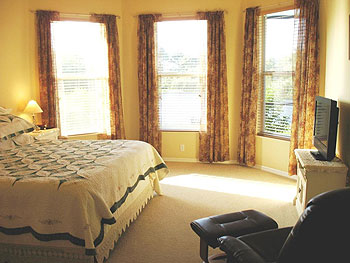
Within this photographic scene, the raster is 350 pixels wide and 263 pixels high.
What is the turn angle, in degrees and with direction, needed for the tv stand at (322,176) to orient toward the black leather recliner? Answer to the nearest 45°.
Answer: approximately 90° to its left

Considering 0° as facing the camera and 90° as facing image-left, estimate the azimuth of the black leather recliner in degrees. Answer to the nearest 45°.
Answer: approximately 135°

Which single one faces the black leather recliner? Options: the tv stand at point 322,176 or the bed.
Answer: the bed

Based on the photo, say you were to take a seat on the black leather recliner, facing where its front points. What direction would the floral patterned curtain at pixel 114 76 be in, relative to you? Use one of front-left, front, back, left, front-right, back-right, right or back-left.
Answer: front

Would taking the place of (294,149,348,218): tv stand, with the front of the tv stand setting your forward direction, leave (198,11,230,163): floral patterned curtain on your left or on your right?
on your right

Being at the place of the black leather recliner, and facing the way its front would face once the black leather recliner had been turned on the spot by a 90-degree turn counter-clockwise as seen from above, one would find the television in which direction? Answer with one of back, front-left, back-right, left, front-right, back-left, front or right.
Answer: back-right

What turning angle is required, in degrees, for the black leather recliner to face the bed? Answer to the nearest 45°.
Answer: approximately 45° to its left

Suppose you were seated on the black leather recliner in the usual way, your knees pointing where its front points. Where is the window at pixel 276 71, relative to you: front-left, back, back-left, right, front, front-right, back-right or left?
front-right

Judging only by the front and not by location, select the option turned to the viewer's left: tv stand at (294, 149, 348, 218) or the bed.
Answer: the tv stand

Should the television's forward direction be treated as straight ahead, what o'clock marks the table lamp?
The table lamp is roughly at 12 o'clock from the television.

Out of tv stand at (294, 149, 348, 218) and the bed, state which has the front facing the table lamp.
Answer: the tv stand

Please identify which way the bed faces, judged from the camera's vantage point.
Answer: facing the viewer and to the right of the viewer

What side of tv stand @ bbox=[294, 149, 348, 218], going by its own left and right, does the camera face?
left

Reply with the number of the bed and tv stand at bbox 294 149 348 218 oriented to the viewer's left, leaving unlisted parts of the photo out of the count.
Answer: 1

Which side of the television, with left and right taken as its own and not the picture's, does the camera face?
left

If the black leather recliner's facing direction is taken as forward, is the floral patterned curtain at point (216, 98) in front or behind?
in front

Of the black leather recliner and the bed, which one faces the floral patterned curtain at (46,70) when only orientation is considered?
the black leather recliner
